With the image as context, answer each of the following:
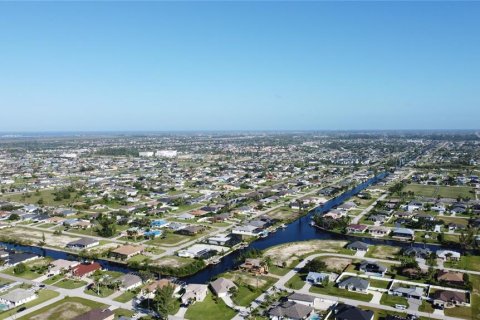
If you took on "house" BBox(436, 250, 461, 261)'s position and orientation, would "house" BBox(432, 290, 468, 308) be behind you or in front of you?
in front

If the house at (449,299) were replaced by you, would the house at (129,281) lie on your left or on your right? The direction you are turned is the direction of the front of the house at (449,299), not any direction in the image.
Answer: on your right

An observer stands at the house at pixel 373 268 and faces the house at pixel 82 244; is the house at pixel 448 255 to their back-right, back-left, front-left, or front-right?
back-right

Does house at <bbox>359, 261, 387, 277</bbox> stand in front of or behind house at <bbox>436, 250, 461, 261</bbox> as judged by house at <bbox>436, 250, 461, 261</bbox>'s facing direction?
in front

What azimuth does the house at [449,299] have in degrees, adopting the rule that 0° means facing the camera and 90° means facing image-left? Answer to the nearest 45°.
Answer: approximately 0°

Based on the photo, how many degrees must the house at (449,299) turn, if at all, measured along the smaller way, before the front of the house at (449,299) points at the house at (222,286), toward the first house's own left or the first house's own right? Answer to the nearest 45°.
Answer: approximately 90° to the first house's own right
